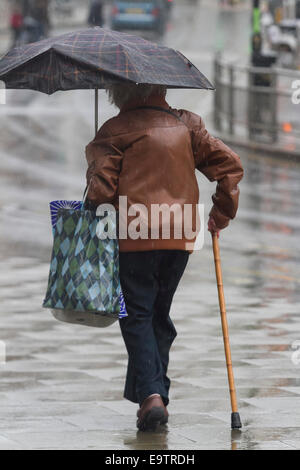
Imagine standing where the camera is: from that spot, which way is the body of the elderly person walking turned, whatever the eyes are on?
away from the camera

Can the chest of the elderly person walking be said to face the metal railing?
yes
